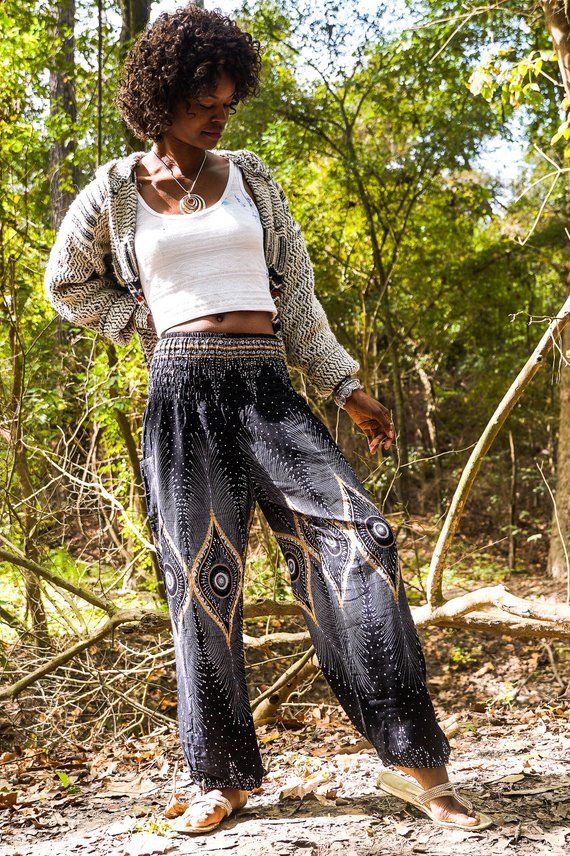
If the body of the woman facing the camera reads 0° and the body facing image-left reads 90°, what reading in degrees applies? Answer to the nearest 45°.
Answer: approximately 0°

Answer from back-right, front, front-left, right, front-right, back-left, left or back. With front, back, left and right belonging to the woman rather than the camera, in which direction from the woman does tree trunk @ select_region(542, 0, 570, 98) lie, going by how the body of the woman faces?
back-left

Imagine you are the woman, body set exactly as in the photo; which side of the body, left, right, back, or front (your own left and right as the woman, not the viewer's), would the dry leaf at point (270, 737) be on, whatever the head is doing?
back

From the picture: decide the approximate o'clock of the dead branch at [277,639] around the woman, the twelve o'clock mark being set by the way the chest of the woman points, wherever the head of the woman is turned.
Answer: The dead branch is roughly at 6 o'clock from the woman.

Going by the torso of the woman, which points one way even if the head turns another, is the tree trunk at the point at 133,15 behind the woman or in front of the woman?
behind

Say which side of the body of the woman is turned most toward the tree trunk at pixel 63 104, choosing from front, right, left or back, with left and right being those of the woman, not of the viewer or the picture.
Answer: back

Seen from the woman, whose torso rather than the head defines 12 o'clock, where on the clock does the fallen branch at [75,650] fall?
The fallen branch is roughly at 5 o'clock from the woman.

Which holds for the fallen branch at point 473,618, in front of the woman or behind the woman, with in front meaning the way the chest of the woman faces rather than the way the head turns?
behind

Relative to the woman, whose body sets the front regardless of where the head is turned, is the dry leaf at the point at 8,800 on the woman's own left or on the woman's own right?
on the woman's own right

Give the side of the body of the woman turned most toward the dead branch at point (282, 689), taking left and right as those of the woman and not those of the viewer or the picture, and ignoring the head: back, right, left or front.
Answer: back

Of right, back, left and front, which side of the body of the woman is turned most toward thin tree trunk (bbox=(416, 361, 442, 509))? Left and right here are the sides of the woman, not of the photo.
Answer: back
